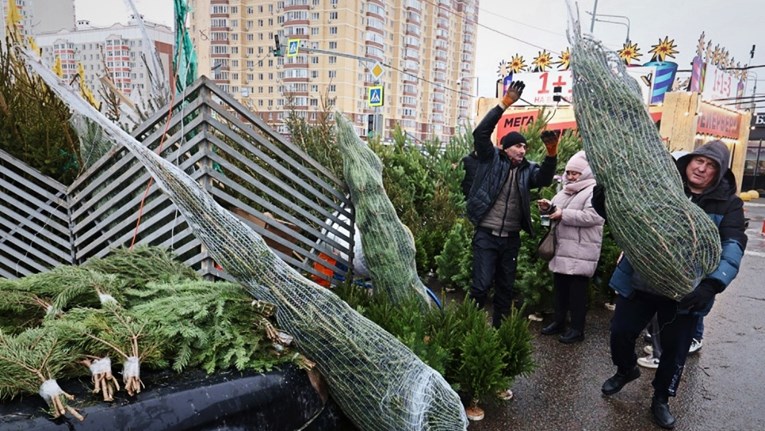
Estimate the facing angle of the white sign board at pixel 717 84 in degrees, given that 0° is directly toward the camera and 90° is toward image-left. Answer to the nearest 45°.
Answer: approximately 0°

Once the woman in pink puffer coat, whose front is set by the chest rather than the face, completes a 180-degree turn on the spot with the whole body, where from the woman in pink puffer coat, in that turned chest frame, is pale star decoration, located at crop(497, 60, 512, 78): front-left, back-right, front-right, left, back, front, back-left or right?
front-left

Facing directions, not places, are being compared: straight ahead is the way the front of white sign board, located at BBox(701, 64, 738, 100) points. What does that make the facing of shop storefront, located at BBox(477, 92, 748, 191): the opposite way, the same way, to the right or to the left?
the same way

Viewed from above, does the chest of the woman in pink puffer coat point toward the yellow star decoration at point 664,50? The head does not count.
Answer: no

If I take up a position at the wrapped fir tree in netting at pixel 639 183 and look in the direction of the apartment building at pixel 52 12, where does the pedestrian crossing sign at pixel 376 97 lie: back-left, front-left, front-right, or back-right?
front-right

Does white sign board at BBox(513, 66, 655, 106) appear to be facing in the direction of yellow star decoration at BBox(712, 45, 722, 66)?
no

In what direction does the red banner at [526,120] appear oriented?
toward the camera

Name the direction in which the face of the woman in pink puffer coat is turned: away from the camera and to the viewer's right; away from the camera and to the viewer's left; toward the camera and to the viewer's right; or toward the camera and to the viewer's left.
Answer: toward the camera and to the viewer's left

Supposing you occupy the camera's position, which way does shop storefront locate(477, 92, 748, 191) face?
facing the viewer

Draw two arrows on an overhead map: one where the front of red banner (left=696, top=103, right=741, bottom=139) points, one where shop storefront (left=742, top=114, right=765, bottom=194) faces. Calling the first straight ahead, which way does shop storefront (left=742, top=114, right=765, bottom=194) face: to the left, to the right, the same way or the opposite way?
the same way

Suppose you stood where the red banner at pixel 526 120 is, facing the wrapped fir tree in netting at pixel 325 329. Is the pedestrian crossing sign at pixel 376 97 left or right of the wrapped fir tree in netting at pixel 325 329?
right

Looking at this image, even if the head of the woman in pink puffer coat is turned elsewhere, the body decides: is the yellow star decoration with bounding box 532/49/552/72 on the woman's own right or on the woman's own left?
on the woman's own right

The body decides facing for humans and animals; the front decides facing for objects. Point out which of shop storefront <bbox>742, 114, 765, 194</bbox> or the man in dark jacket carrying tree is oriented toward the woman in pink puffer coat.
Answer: the shop storefront

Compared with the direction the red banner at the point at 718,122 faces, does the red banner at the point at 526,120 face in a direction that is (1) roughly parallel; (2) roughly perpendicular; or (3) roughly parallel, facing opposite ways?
roughly parallel

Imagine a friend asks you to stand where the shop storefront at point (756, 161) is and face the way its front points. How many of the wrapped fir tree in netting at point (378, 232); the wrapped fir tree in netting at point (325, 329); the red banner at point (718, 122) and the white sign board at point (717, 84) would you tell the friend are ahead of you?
4
